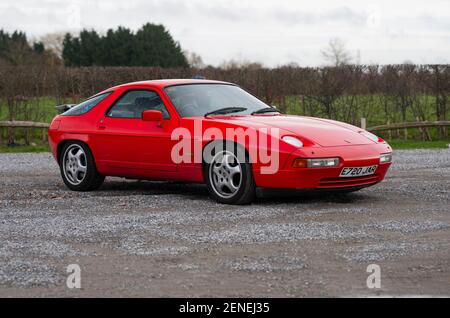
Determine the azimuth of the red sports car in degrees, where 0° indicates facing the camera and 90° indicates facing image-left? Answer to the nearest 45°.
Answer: approximately 315°
